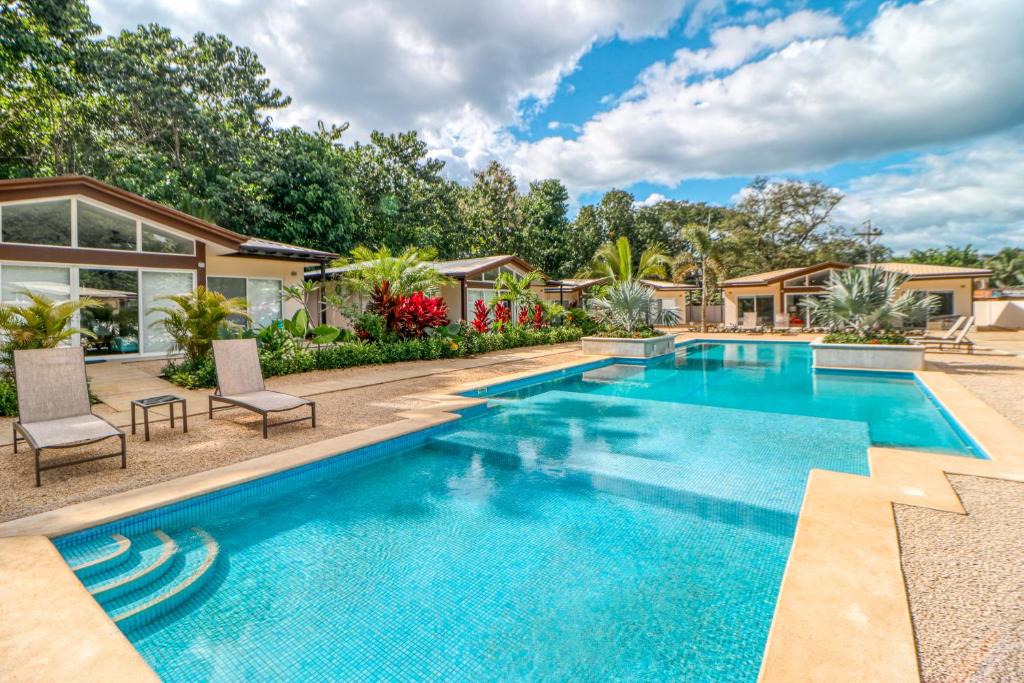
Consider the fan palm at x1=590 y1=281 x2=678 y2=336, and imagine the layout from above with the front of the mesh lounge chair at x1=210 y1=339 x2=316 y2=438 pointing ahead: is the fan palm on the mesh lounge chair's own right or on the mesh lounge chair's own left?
on the mesh lounge chair's own left

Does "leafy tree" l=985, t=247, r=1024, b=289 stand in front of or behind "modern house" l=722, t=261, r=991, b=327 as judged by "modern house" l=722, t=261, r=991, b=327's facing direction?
behind

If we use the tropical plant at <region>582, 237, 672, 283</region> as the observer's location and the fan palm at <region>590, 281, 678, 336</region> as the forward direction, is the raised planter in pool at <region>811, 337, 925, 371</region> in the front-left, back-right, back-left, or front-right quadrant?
front-left

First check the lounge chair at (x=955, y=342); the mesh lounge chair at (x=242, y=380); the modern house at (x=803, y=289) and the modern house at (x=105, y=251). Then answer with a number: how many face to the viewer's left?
1

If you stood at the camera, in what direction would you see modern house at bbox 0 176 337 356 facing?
facing the viewer and to the right of the viewer

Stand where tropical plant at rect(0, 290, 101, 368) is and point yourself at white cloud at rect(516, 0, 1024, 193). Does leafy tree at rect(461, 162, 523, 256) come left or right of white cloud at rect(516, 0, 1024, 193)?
left

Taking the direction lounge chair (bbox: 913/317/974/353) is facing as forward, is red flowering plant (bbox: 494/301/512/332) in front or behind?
in front

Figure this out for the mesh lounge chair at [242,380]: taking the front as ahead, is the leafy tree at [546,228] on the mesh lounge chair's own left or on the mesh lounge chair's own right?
on the mesh lounge chair's own left

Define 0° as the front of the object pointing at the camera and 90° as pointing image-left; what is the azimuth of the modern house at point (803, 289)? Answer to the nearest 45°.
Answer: approximately 0°

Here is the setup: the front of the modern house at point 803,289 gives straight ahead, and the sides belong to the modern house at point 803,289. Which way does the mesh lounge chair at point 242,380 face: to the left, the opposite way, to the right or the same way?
to the left

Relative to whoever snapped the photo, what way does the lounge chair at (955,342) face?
facing to the left of the viewer

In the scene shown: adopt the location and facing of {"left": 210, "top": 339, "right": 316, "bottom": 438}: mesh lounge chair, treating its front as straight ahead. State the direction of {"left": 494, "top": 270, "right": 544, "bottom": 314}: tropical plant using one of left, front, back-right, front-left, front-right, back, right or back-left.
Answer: left
